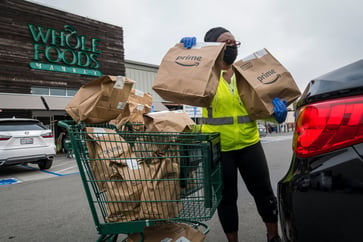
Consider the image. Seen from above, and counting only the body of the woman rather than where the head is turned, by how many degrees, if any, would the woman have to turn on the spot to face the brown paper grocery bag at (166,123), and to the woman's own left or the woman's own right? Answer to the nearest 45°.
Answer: approximately 90° to the woman's own right

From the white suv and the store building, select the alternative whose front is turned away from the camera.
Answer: the white suv

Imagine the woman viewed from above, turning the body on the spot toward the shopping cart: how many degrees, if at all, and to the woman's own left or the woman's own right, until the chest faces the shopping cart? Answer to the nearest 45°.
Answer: approximately 90° to the woman's own right

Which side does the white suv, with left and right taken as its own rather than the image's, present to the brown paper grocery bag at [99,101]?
back

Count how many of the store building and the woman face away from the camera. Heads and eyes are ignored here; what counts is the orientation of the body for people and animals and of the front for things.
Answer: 0

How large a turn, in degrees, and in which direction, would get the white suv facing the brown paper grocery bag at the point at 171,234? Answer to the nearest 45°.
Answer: approximately 180°

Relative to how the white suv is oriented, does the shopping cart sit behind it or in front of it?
behind

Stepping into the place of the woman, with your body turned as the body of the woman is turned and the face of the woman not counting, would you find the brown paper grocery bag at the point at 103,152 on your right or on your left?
on your right

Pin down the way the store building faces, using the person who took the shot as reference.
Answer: facing the viewer and to the right of the viewer

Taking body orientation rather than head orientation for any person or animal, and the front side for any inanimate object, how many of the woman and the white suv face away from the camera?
1
